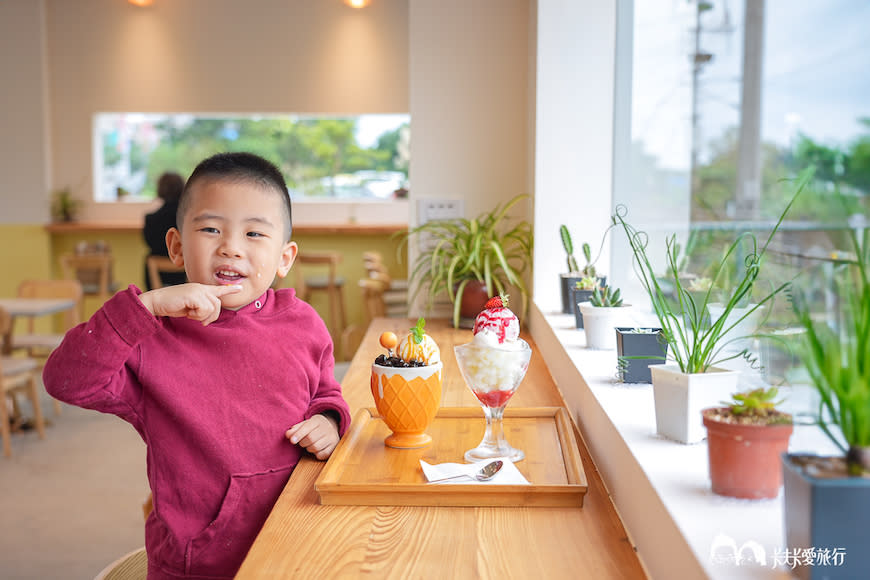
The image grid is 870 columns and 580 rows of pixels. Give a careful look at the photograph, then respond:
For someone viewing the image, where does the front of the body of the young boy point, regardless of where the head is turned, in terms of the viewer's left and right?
facing the viewer and to the right of the viewer

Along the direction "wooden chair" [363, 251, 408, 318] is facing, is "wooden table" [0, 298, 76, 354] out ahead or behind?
behind

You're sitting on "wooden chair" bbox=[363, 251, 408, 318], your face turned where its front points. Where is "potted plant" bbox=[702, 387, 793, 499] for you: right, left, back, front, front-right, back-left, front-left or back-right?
right

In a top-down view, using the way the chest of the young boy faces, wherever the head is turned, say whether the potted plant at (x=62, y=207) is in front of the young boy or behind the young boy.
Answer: behind
